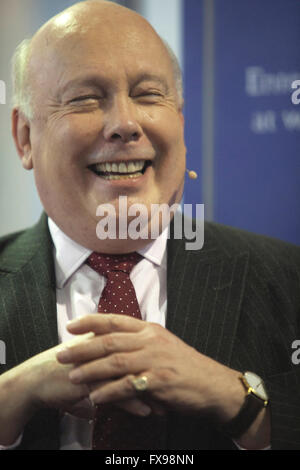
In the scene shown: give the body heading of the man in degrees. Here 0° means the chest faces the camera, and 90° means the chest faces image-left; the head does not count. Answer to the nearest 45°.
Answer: approximately 0°
